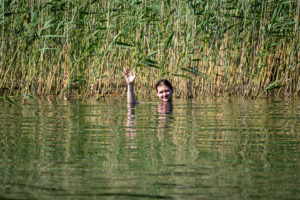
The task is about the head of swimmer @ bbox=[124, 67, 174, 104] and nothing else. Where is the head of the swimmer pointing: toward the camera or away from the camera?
toward the camera

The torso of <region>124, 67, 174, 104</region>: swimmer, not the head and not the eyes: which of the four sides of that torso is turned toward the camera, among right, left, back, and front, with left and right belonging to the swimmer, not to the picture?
front
